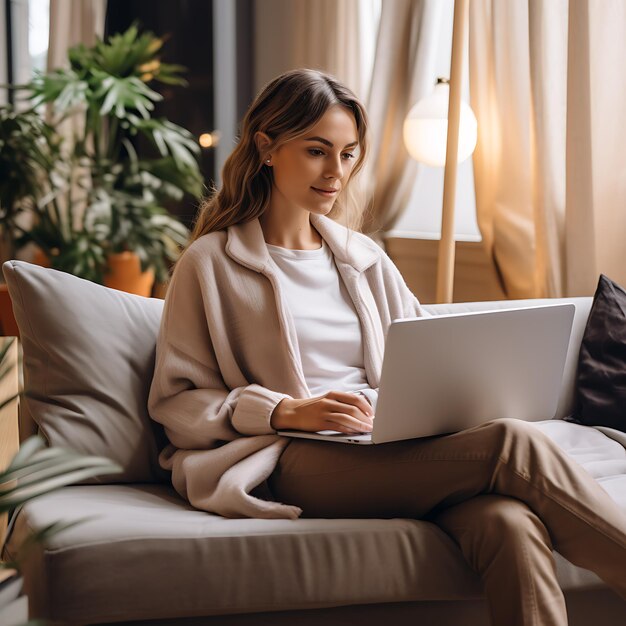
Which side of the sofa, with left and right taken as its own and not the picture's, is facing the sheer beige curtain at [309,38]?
back

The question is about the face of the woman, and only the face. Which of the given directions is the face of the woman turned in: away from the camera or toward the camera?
toward the camera

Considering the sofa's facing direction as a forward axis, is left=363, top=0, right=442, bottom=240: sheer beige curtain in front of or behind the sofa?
behind

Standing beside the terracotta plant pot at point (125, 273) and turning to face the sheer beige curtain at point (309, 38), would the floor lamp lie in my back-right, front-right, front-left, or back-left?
front-right

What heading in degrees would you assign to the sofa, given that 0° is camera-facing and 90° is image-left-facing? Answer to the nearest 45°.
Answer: approximately 0°

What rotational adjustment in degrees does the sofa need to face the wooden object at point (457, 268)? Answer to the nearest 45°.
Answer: approximately 180°

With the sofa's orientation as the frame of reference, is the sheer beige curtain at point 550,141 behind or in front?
behind

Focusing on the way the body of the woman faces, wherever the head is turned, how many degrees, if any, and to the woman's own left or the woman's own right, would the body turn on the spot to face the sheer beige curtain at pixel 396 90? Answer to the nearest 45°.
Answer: approximately 135° to the woman's own left

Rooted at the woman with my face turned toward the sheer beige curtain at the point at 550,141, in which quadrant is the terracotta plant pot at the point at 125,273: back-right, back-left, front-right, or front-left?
front-left

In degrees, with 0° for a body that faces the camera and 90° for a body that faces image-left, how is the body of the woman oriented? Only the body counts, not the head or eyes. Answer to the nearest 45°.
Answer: approximately 315°

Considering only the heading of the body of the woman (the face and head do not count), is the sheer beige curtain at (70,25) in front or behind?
behind

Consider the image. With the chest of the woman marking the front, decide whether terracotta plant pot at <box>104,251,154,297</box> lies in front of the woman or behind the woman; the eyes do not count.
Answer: behind
